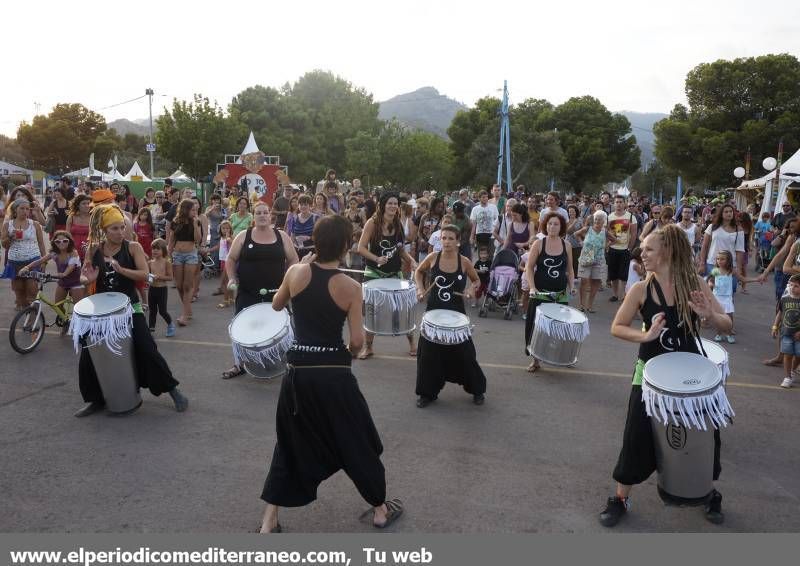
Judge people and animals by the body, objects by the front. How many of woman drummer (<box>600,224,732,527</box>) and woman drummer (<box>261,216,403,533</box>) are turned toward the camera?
1

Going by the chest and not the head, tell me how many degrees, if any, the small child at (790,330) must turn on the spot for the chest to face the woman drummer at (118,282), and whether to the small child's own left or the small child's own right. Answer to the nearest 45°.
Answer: approximately 45° to the small child's own right

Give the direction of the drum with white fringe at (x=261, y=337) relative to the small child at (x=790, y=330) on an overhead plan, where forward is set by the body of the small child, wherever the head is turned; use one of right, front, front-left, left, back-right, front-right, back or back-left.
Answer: front-right

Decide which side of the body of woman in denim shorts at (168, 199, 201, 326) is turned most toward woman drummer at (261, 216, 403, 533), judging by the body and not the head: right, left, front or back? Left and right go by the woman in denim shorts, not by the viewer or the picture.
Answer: front

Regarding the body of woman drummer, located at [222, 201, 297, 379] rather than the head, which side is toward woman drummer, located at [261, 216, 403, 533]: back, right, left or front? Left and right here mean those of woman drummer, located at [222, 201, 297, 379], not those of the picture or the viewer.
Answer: front

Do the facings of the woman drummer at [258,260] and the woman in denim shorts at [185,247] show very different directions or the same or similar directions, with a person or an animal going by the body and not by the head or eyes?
same or similar directions

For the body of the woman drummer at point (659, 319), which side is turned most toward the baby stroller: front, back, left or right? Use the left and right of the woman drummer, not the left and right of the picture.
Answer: back

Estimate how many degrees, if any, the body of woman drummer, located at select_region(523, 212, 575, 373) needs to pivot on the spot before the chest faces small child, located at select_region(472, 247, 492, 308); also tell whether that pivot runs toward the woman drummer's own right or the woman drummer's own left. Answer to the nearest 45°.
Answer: approximately 180°

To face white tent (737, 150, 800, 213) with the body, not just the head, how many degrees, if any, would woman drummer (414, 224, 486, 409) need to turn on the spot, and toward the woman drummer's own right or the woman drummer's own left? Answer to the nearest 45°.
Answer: approximately 135° to the woman drummer's own left

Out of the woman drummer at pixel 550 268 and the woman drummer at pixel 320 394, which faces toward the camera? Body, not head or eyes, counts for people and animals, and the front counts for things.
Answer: the woman drummer at pixel 550 268

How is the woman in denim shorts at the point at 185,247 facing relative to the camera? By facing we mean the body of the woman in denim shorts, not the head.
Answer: toward the camera

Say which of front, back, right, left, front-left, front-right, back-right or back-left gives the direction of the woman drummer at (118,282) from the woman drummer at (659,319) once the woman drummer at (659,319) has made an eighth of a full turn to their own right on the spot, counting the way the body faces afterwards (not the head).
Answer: front-right

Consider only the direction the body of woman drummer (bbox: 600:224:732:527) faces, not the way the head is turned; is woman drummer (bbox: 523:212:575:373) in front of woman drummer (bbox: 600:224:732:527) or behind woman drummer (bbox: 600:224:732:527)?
behind

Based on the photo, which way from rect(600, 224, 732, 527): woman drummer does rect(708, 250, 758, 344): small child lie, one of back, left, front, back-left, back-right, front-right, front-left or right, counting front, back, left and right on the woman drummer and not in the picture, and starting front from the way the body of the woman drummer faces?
back

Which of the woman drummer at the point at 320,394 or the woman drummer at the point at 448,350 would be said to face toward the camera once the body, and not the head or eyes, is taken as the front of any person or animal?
the woman drummer at the point at 448,350

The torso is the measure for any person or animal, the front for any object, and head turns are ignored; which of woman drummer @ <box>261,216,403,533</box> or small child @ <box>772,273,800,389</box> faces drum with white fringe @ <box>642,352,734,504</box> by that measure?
the small child

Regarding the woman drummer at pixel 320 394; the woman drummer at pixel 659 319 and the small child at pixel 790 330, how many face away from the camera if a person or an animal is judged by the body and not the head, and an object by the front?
1

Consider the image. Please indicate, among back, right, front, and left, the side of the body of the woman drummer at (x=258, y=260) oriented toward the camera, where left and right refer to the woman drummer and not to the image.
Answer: front

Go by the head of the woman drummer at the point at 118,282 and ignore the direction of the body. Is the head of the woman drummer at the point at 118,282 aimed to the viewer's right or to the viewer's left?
to the viewer's right
